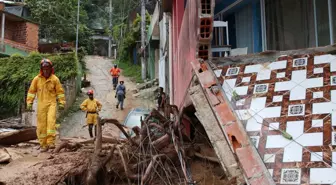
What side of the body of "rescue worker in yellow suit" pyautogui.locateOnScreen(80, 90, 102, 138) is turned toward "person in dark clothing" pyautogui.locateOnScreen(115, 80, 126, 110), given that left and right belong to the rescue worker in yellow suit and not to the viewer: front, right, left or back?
back

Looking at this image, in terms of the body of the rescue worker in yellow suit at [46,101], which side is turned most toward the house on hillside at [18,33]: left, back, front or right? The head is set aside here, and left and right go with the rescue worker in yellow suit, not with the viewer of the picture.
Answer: back

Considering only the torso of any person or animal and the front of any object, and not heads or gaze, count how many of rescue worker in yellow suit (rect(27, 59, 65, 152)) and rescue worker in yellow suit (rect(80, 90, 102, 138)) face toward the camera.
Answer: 2

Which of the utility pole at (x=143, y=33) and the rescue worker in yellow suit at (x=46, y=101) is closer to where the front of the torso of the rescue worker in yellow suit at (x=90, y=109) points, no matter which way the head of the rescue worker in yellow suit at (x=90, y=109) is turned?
the rescue worker in yellow suit
